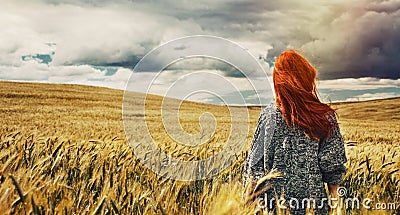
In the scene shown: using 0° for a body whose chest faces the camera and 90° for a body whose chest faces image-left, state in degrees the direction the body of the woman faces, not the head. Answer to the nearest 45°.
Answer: approximately 180°

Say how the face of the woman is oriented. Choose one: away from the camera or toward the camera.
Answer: away from the camera
